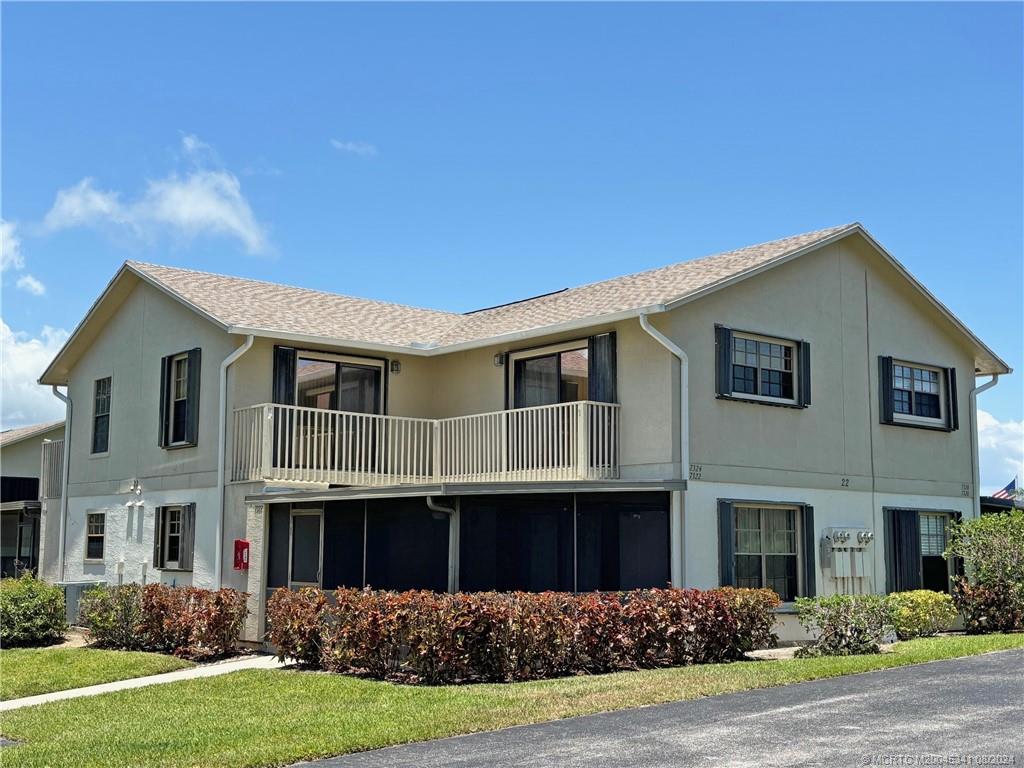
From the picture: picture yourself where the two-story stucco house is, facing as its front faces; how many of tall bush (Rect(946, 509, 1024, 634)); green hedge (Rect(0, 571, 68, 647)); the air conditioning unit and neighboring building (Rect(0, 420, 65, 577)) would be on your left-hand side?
1

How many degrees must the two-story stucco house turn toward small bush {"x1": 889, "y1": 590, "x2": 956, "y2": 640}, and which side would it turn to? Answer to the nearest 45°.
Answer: approximately 90° to its left

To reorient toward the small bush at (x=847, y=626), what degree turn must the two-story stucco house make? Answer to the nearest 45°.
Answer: approximately 45° to its left

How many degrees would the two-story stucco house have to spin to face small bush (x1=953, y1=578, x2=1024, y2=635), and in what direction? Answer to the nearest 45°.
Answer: approximately 90° to its left

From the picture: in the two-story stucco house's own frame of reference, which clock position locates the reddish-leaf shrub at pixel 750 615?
The reddish-leaf shrub is roughly at 11 o'clock from the two-story stucco house.

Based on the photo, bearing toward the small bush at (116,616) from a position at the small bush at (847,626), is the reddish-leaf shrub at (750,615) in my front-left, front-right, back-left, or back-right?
front-left

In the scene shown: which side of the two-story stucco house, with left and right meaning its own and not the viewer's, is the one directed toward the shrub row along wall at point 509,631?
front

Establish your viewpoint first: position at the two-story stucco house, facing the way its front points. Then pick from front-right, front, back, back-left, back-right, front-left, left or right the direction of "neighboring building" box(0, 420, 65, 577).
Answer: back-right

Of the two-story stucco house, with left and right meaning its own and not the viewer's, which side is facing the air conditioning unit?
right

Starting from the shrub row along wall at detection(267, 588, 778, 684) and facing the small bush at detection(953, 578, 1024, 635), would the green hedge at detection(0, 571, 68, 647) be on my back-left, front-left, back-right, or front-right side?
back-left

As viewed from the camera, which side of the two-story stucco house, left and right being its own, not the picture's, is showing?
front

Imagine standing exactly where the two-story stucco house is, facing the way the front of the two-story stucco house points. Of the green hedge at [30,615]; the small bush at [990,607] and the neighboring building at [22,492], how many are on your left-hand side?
1

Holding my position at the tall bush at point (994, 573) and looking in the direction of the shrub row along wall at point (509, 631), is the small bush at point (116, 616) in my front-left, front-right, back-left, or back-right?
front-right
